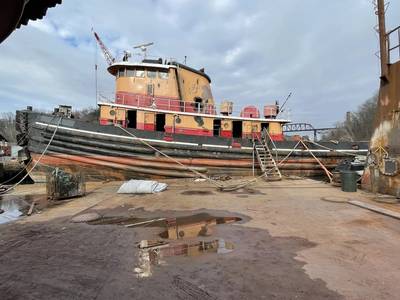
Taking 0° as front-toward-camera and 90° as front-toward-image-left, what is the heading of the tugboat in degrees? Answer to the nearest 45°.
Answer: approximately 90°

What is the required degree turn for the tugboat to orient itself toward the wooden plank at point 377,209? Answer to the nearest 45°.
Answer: approximately 135° to its left

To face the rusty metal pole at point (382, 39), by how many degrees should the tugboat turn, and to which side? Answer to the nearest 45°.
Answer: approximately 135° to its left

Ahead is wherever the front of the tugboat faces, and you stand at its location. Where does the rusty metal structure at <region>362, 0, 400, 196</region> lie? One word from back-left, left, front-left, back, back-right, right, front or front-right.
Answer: back-left
